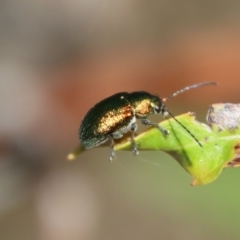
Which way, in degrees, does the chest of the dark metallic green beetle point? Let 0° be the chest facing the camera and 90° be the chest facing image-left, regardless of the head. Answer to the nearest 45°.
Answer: approximately 270°
